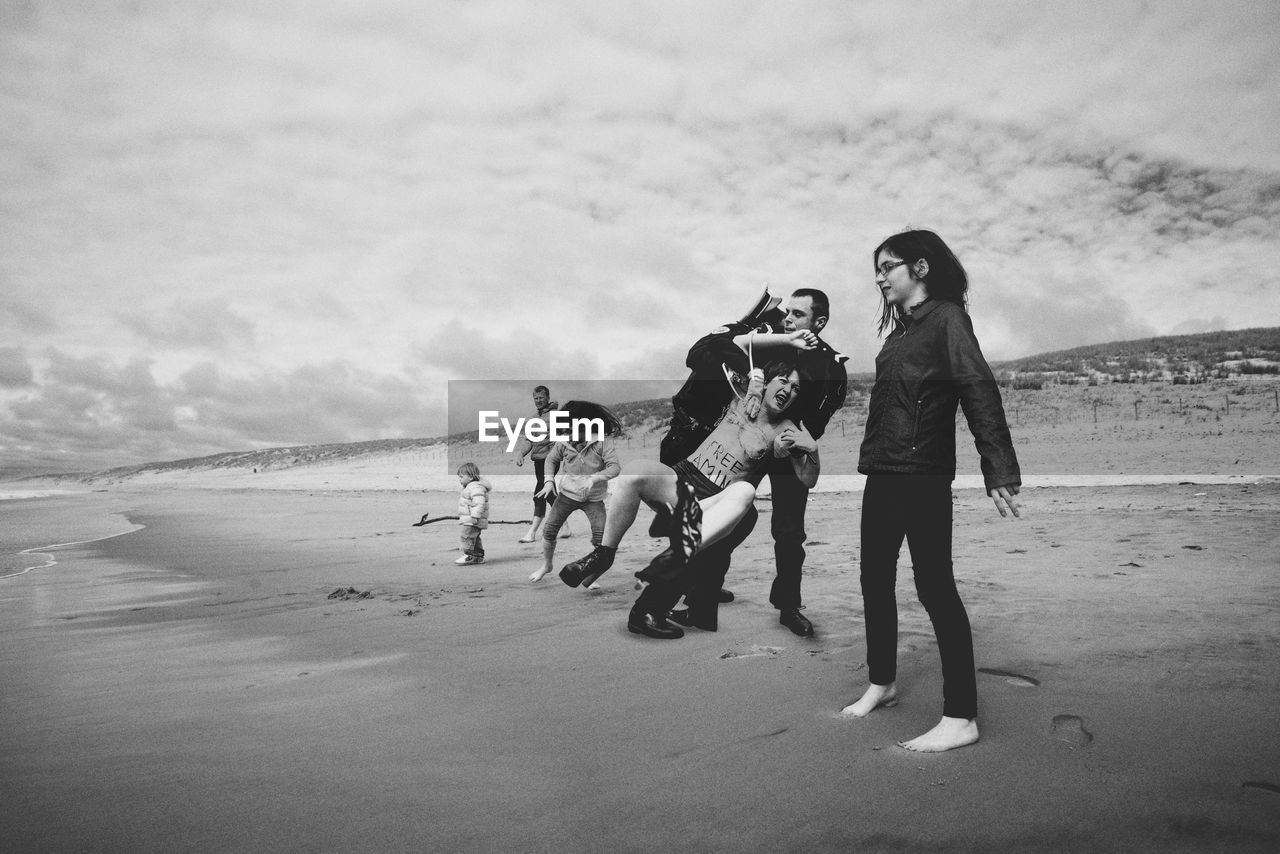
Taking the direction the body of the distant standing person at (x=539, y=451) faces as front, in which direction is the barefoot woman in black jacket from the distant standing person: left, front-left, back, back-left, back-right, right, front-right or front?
front-left

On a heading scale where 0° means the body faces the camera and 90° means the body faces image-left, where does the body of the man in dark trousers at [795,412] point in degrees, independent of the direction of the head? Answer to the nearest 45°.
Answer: approximately 45°

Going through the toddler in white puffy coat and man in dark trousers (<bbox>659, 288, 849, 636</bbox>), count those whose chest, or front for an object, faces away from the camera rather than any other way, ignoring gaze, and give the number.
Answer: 0

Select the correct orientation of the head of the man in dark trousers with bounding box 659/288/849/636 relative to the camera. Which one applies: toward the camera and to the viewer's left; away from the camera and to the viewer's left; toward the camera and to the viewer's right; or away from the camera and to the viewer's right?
toward the camera and to the viewer's left

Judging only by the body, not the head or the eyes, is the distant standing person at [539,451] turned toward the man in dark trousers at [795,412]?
no

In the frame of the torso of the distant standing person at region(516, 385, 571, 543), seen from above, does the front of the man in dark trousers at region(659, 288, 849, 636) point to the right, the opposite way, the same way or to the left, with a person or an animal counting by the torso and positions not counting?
the same way

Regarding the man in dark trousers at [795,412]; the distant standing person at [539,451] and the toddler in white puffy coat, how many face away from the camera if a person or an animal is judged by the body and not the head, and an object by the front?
0

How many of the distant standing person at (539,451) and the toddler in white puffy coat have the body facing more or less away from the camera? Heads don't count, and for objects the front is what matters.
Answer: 0

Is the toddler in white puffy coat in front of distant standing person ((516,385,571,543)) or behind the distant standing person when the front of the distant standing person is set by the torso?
in front

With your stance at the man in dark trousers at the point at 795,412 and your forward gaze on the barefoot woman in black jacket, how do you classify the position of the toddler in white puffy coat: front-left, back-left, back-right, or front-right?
back-right

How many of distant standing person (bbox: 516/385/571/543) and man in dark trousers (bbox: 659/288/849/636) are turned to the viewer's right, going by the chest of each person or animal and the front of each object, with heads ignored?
0

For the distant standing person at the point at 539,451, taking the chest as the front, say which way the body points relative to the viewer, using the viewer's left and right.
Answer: facing the viewer and to the left of the viewer

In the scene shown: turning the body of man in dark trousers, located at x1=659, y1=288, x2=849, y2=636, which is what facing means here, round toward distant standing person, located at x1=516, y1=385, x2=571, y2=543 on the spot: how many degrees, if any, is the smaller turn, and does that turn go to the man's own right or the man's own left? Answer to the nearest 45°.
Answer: approximately 90° to the man's own right

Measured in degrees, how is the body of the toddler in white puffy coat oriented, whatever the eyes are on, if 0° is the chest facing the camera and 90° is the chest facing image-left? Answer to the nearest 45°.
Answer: approximately 90°

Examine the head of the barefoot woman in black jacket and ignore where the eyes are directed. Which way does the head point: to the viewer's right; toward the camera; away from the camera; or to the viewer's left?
to the viewer's left
